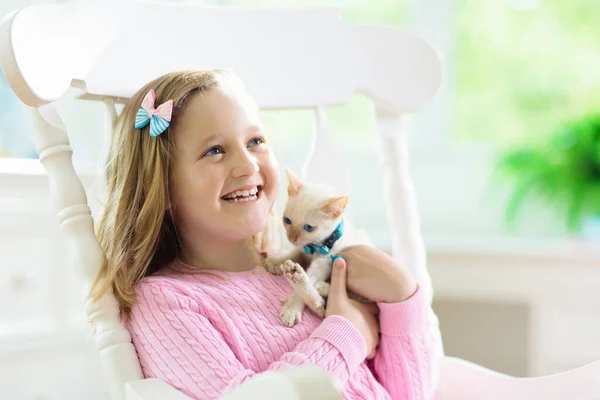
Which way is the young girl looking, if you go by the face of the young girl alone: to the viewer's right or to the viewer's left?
to the viewer's right

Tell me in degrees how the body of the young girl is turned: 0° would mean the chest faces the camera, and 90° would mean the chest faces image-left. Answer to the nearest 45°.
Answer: approximately 315°

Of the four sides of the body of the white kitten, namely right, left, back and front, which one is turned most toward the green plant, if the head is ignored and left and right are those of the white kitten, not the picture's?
back

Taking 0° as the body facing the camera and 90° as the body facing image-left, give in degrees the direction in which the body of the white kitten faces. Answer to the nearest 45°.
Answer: approximately 45°

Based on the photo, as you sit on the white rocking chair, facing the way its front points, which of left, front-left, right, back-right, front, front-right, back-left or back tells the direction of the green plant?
left

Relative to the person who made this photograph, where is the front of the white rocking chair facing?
facing the viewer and to the right of the viewer

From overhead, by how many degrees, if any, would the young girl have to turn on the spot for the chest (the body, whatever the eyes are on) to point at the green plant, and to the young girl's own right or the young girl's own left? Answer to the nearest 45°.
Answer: approximately 90° to the young girl's own left
